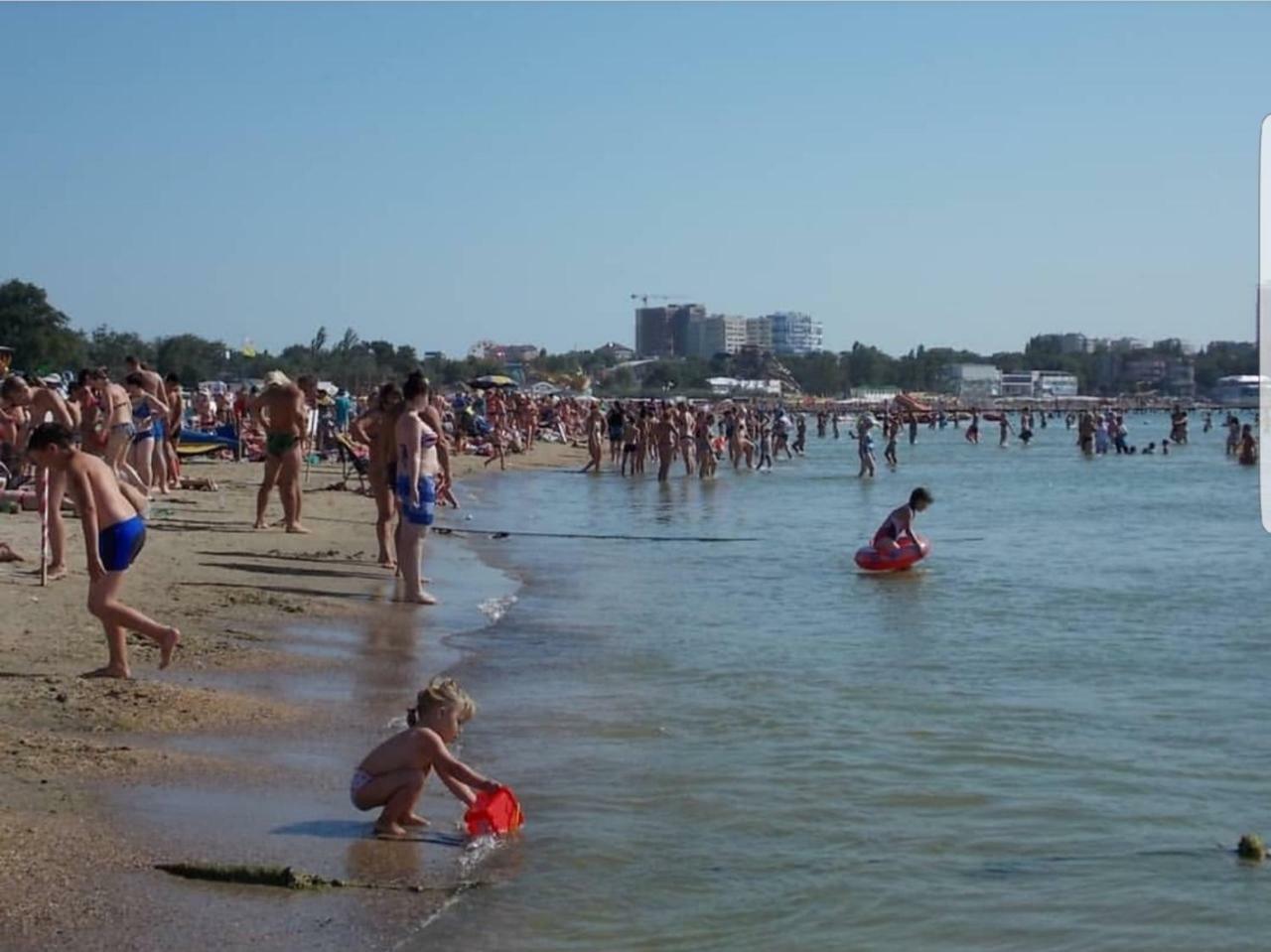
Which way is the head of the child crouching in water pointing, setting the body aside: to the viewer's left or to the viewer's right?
to the viewer's right

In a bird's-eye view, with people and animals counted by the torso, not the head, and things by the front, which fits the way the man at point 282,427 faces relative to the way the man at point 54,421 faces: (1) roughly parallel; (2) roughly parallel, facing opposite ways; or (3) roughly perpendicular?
roughly perpendicular

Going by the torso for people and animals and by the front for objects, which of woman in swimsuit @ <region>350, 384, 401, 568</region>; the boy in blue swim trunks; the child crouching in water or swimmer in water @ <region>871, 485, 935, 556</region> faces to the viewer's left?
the boy in blue swim trunks

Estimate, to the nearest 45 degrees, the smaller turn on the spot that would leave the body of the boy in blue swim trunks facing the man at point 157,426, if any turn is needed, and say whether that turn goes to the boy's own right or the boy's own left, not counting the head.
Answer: approximately 90° to the boy's own right

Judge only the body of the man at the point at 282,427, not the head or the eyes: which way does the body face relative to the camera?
away from the camera

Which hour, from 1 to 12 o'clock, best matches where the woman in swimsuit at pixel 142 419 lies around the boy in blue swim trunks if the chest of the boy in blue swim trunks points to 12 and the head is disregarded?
The woman in swimsuit is roughly at 3 o'clock from the boy in blue swim trunks.

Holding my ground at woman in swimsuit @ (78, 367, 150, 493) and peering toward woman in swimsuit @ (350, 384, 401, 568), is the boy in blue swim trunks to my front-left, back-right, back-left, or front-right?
front-right

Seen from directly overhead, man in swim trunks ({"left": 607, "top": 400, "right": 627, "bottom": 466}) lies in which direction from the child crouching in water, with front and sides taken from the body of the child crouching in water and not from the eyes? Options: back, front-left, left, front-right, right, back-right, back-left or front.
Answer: left

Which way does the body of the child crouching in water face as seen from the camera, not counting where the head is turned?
to the viewer's right
